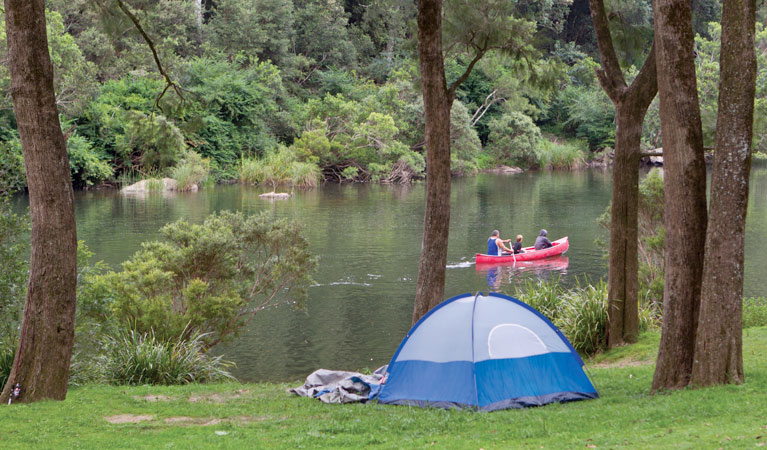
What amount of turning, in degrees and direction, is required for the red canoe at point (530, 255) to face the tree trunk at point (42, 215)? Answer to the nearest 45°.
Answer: approximately 90° to its right

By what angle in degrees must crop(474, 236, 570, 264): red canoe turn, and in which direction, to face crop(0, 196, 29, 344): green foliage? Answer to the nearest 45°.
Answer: approximately 135° to its right

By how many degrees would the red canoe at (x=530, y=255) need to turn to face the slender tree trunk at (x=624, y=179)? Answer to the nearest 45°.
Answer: approximately 90° to its right

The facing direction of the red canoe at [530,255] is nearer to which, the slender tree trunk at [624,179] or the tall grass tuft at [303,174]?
the slender tree trunk

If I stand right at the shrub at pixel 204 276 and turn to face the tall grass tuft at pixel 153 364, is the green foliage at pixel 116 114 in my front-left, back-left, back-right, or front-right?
back-right

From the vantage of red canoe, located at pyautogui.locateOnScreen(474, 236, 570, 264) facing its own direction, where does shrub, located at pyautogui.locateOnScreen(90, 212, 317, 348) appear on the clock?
The shrub is roughly at 4 o'clock from the red canoe.

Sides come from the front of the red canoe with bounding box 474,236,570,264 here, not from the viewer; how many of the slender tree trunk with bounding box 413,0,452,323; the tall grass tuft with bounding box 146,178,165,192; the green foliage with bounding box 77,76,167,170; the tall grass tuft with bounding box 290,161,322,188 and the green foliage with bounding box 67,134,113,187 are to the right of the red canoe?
1

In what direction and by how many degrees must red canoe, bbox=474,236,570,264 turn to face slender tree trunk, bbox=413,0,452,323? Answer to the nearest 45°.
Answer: approximately 90° to its right

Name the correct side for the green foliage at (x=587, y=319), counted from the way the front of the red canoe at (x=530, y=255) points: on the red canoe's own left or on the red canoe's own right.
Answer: on the red canoe's own right

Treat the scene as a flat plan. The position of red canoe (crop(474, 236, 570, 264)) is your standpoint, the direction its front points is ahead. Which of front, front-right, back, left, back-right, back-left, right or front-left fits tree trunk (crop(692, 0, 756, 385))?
right

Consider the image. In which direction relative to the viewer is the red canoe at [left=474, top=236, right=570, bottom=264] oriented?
to the viewer's right

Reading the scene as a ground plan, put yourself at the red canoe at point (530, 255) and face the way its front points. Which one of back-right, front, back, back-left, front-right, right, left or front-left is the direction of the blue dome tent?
right

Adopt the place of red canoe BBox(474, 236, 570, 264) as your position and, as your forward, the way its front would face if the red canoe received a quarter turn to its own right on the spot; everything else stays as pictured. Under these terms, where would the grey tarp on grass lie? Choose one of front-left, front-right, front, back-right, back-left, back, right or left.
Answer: front
